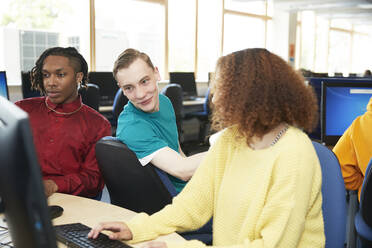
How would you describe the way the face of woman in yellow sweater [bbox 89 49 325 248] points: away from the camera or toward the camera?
away from the camera

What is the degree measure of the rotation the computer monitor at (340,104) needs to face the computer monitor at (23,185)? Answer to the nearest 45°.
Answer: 0° — it already faces it

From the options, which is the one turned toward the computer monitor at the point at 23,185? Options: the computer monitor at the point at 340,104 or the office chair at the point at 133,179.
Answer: the computer monitor at the point at 340,104

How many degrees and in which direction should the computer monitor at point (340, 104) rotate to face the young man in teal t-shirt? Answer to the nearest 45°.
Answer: approximately 45° to its right

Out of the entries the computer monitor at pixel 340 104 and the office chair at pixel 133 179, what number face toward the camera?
1

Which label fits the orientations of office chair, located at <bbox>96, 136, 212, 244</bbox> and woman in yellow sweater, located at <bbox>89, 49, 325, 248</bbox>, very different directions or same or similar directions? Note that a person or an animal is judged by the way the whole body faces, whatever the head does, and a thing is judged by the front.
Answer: very different directions

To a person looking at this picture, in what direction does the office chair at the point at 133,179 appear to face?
facing away from the viewer and to the right of the viewer

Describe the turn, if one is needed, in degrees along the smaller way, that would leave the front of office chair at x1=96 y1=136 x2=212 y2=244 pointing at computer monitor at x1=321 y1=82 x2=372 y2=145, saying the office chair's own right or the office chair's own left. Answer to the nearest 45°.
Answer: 0° — it already faces it
